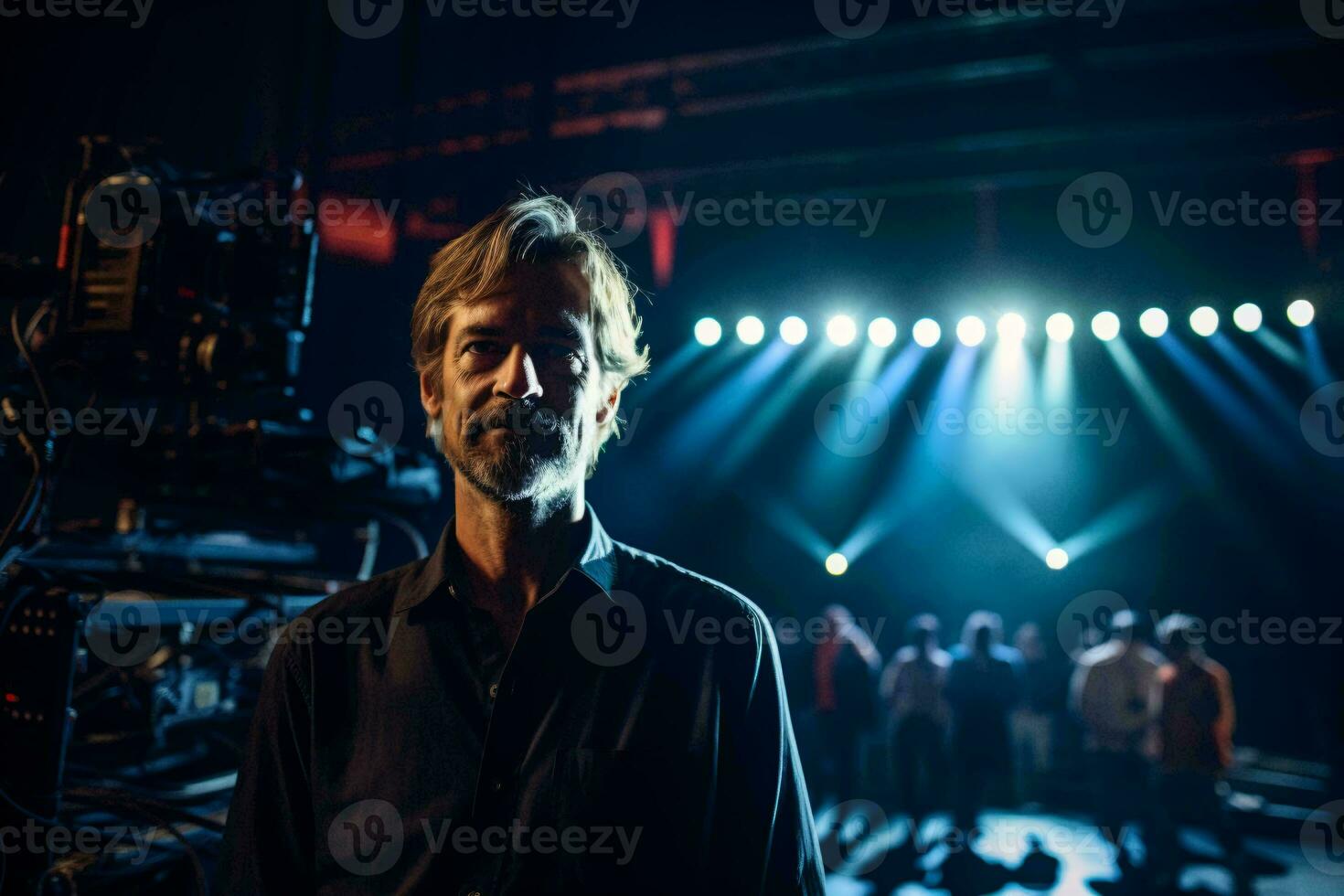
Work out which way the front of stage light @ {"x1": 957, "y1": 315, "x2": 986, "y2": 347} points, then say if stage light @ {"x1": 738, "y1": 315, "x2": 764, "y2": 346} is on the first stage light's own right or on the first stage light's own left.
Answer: on the first stage light's own right

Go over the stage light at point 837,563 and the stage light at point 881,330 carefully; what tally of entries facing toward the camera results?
2
